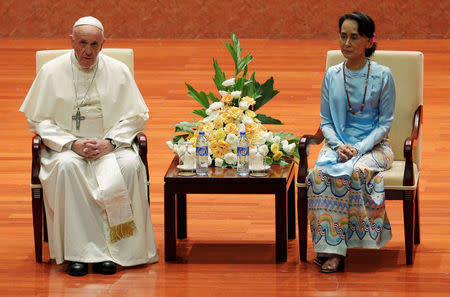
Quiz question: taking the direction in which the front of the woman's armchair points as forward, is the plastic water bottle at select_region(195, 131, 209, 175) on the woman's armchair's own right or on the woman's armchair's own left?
on the woman's armchair's own right

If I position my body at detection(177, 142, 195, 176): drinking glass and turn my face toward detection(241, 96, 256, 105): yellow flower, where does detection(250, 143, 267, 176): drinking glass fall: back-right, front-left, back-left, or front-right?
front-right

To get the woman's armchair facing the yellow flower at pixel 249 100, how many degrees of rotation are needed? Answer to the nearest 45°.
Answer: approximately 90° to its right

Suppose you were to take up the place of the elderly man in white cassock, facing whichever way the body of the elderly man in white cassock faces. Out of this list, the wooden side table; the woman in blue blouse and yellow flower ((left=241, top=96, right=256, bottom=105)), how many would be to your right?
0

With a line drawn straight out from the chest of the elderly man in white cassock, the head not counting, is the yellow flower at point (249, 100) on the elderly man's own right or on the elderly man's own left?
on the elderly man's own left

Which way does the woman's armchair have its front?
toward the camera

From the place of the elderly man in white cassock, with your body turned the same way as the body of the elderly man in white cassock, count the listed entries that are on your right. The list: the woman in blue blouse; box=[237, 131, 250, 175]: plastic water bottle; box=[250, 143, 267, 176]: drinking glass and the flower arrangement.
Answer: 0

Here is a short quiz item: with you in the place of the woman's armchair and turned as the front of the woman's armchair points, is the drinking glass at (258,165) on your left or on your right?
on your right

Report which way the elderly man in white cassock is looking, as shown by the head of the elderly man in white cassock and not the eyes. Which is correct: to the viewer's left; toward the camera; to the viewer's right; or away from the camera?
toward the camera

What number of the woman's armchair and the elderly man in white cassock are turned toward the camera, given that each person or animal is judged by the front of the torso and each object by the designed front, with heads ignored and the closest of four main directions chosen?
2

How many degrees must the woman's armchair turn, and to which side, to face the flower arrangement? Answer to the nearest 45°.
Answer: approximately 90° to its right

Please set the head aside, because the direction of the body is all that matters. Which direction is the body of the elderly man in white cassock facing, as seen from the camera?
toward the camera

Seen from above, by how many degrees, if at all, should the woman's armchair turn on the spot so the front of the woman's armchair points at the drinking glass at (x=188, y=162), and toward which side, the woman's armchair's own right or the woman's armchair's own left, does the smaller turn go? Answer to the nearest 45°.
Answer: approximately 45° to the woman's armchair's own right

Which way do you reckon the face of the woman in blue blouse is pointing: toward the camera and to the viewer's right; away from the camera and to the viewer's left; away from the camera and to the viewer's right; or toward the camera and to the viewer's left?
toward the camera and to the viewer's left

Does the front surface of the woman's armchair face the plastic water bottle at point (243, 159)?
no
